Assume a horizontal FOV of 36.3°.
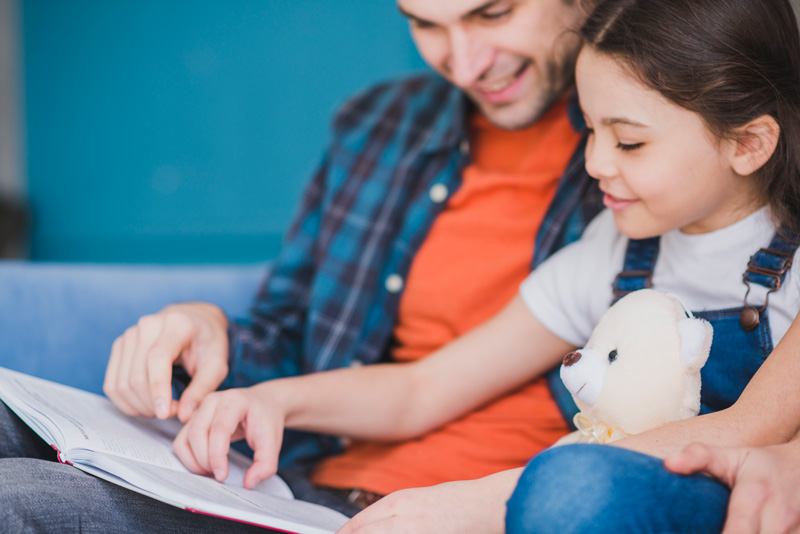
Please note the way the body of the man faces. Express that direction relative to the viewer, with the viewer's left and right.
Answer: facing the viewer and to the left of the viewer

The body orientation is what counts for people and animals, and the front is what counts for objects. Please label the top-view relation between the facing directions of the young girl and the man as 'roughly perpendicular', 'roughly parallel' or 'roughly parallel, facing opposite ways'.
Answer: roughly parallel

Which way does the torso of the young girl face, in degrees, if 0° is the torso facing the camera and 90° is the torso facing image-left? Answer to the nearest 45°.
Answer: approximately 45°

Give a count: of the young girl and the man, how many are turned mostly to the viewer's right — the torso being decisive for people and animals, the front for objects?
0

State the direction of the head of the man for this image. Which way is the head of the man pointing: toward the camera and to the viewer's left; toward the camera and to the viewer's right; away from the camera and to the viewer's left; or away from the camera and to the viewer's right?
toward the camera and to the viewer's left
